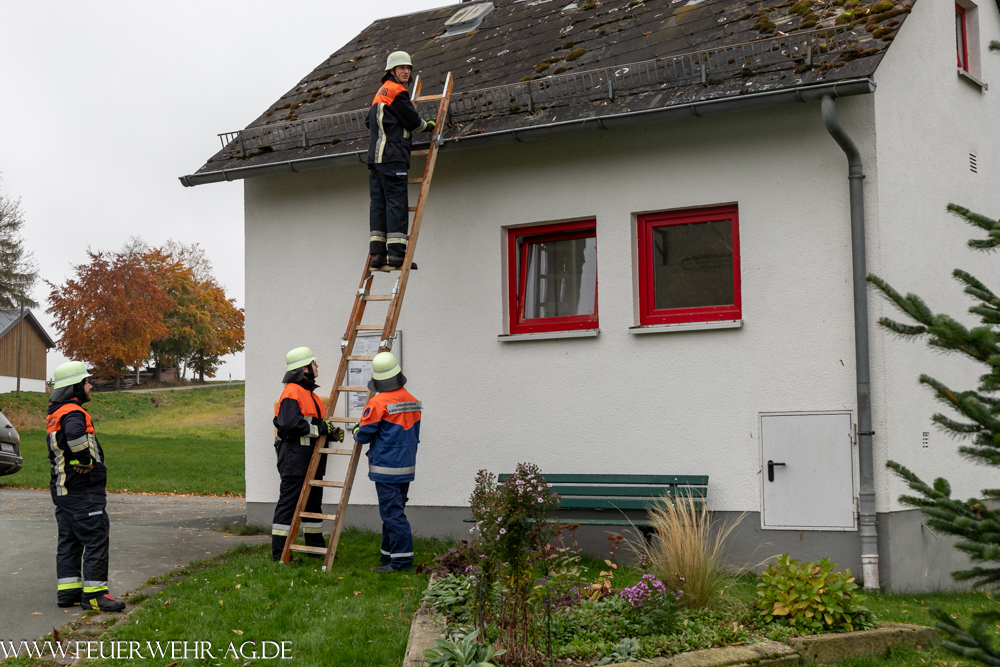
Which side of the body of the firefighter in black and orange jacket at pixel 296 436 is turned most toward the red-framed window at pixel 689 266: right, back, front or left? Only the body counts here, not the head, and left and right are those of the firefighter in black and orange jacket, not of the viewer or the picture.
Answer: front

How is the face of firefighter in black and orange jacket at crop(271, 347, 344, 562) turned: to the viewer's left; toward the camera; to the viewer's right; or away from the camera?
to the viewer's right

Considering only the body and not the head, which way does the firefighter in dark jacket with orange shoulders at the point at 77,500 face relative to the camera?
to the viewer's right

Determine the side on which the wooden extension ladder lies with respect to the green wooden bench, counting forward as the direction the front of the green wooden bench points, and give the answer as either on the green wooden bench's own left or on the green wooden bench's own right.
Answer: on the green wooden bench's own right

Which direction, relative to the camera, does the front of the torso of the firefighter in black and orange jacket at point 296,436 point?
to the viewer's right

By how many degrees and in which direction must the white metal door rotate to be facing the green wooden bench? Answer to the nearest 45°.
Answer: approximately 90° to its right

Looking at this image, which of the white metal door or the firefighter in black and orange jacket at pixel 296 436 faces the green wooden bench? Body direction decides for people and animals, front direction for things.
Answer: the firefighter in black and orange jacket

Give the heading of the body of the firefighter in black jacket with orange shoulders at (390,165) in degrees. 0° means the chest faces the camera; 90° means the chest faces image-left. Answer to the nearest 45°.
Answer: approximately 225°

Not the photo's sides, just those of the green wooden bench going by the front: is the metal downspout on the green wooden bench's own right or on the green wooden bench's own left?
on the green wooden bench's own left

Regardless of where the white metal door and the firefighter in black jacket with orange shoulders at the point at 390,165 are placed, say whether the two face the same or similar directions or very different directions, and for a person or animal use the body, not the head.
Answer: very different directions

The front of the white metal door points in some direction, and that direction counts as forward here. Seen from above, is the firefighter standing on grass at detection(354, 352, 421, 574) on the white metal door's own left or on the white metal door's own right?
on the white metal door's own right

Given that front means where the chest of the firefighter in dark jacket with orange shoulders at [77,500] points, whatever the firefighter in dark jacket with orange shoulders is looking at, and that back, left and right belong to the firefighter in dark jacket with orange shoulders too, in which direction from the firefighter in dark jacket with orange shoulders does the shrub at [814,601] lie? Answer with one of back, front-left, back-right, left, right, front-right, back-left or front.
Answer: front-right

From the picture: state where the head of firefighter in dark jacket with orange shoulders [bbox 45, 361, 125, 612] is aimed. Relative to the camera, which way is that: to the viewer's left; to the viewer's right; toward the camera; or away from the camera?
to the viewer's right
